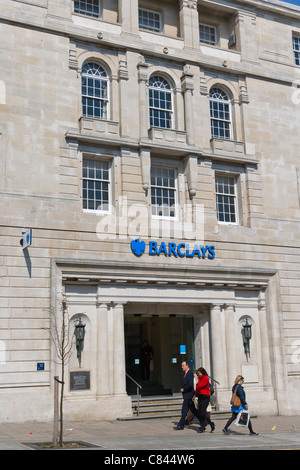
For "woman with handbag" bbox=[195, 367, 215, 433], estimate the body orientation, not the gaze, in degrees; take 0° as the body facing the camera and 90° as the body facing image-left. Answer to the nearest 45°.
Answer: approximately 90°

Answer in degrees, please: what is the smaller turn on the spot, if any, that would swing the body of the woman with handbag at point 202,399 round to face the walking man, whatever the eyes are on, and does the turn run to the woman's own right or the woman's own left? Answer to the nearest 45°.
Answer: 0° — they already face them
